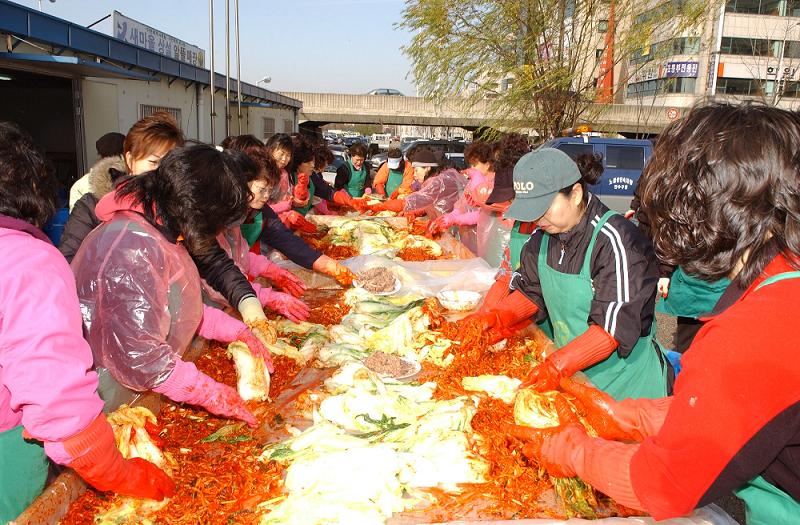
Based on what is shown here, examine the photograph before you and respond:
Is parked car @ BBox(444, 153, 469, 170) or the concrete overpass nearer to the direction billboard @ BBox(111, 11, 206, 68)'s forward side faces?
the parked car

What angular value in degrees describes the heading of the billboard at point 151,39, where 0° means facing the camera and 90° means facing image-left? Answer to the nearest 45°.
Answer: approximately 315°

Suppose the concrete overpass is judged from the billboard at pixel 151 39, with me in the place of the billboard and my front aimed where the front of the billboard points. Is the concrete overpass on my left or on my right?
on my left

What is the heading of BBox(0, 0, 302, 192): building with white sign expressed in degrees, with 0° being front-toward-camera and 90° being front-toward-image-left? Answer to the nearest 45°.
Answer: approximately 315°

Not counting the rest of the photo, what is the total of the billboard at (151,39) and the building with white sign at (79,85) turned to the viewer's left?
0

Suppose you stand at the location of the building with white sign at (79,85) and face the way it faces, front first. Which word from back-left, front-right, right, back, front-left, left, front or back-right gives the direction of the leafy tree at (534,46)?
front-left

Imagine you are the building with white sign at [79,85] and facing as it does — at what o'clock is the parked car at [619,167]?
The parked car is roughly at 11 o'clock from the building with white sign.

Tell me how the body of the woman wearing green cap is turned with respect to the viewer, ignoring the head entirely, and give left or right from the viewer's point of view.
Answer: facing the viewer and to the left of the viewer

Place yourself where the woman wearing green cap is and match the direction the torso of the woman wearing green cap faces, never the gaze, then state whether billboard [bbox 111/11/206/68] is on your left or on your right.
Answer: on your right
